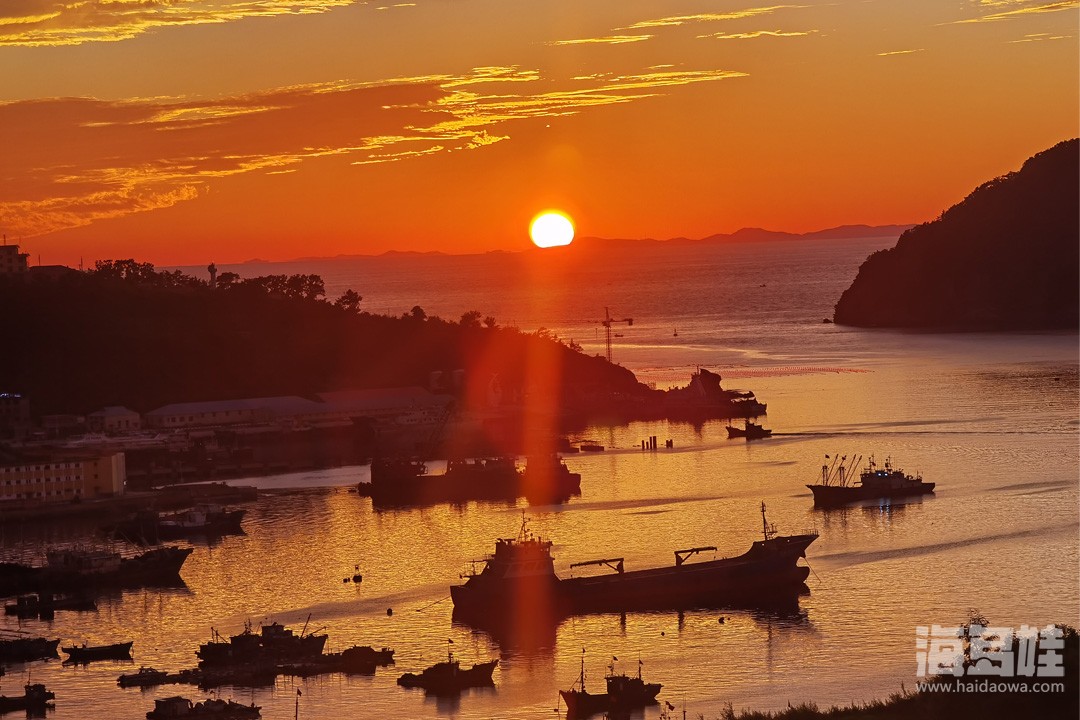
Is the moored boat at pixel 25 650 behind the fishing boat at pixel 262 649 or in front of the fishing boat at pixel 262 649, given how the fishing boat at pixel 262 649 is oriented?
behind

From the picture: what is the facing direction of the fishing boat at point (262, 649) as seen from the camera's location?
facing to the right of the viewer

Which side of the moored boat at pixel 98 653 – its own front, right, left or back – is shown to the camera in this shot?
right

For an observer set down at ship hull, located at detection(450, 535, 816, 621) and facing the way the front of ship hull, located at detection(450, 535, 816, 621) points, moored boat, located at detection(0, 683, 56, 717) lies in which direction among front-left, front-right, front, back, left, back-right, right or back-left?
back-right

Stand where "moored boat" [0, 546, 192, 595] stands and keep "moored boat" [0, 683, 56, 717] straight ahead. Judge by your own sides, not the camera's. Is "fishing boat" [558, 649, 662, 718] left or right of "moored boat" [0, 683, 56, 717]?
left

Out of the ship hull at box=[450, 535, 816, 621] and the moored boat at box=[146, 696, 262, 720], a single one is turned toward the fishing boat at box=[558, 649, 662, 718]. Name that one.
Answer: the moored boat

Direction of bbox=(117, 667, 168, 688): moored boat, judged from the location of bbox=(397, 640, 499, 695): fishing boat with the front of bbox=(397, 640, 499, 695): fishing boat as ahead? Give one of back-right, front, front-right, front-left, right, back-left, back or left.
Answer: back

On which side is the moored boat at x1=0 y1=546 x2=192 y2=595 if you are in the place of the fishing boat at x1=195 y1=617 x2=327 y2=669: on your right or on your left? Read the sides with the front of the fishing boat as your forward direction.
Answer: on your left
